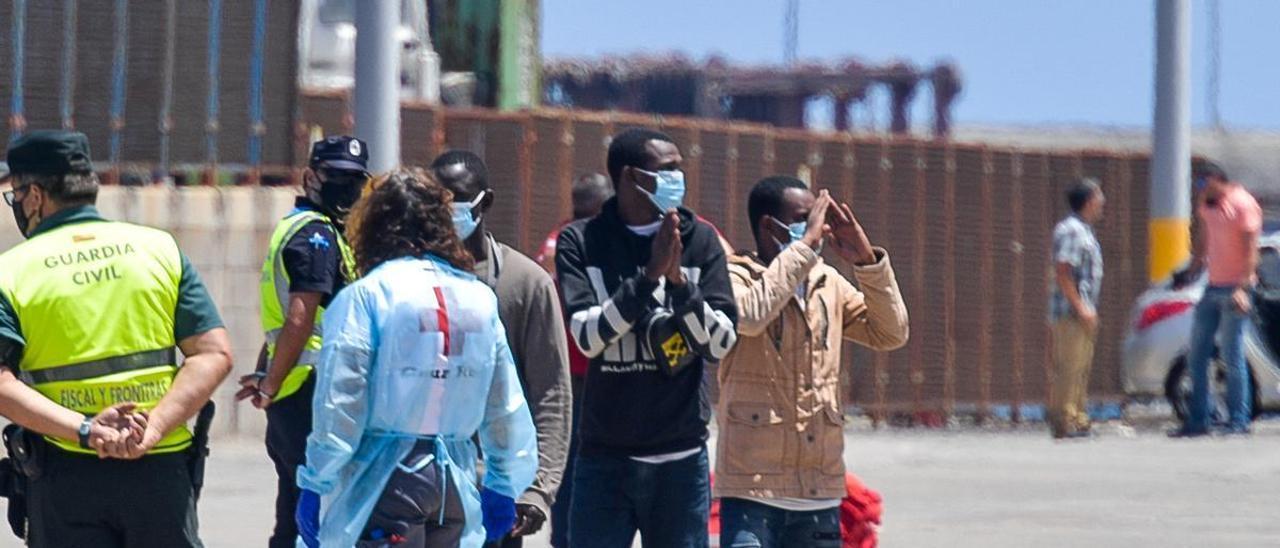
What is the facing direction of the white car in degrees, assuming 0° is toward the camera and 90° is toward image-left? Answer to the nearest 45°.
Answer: approximately 270°

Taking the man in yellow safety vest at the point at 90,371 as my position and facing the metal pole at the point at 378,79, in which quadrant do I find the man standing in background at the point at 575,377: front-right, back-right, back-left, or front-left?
front-right

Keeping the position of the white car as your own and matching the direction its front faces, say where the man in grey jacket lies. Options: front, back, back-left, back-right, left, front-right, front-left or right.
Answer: right

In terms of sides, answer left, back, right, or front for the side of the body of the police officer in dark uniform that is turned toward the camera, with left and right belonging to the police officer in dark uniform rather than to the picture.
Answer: right

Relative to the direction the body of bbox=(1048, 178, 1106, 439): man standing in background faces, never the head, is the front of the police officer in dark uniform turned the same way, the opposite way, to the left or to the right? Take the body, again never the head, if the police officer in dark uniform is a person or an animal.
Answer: the same way

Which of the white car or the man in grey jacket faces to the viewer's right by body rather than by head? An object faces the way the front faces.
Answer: the white car

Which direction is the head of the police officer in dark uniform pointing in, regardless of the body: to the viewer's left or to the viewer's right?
to the viewer's right
